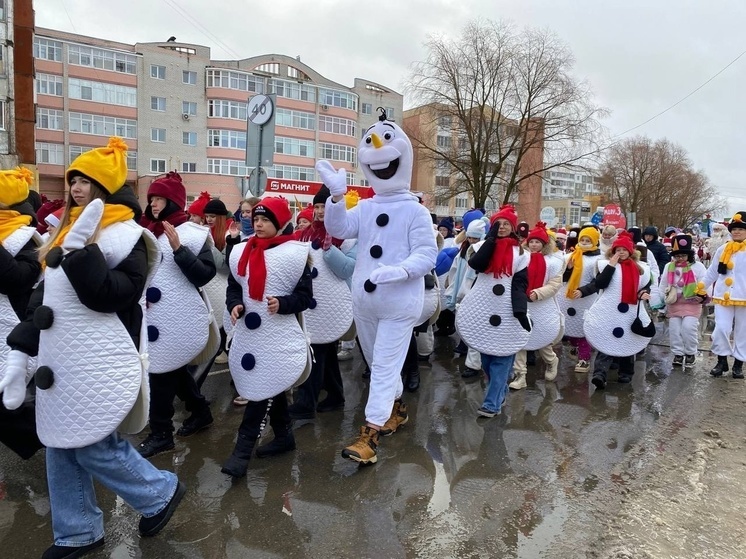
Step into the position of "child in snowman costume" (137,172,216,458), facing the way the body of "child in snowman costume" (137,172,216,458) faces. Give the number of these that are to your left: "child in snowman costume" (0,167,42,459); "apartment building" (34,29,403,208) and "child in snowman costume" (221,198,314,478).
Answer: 1

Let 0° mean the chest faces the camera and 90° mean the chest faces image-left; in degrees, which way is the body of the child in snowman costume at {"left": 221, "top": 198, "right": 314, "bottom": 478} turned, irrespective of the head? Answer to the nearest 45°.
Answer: approximately 45°

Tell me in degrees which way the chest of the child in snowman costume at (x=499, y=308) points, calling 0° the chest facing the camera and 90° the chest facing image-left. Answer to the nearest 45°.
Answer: approximately 0°

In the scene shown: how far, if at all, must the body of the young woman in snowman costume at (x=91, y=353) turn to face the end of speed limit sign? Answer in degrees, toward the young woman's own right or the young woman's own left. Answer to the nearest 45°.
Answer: approximately 180°

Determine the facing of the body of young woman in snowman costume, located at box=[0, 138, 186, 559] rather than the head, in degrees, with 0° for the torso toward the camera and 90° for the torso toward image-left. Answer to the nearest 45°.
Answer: approximately 45°

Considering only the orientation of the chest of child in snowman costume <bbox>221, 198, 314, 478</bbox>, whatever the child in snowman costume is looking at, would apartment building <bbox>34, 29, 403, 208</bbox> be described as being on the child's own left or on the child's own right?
on the child's own right

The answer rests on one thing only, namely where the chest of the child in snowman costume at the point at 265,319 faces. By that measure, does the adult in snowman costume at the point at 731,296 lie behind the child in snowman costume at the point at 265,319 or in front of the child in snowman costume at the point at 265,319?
behind

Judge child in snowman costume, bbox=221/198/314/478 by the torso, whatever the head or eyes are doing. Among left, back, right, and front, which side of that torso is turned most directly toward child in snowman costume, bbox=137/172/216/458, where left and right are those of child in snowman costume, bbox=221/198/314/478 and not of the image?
right

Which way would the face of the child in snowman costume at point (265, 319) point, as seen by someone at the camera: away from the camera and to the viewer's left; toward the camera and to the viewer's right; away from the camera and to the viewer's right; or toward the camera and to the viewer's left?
toward the camera and to the viewer's left
